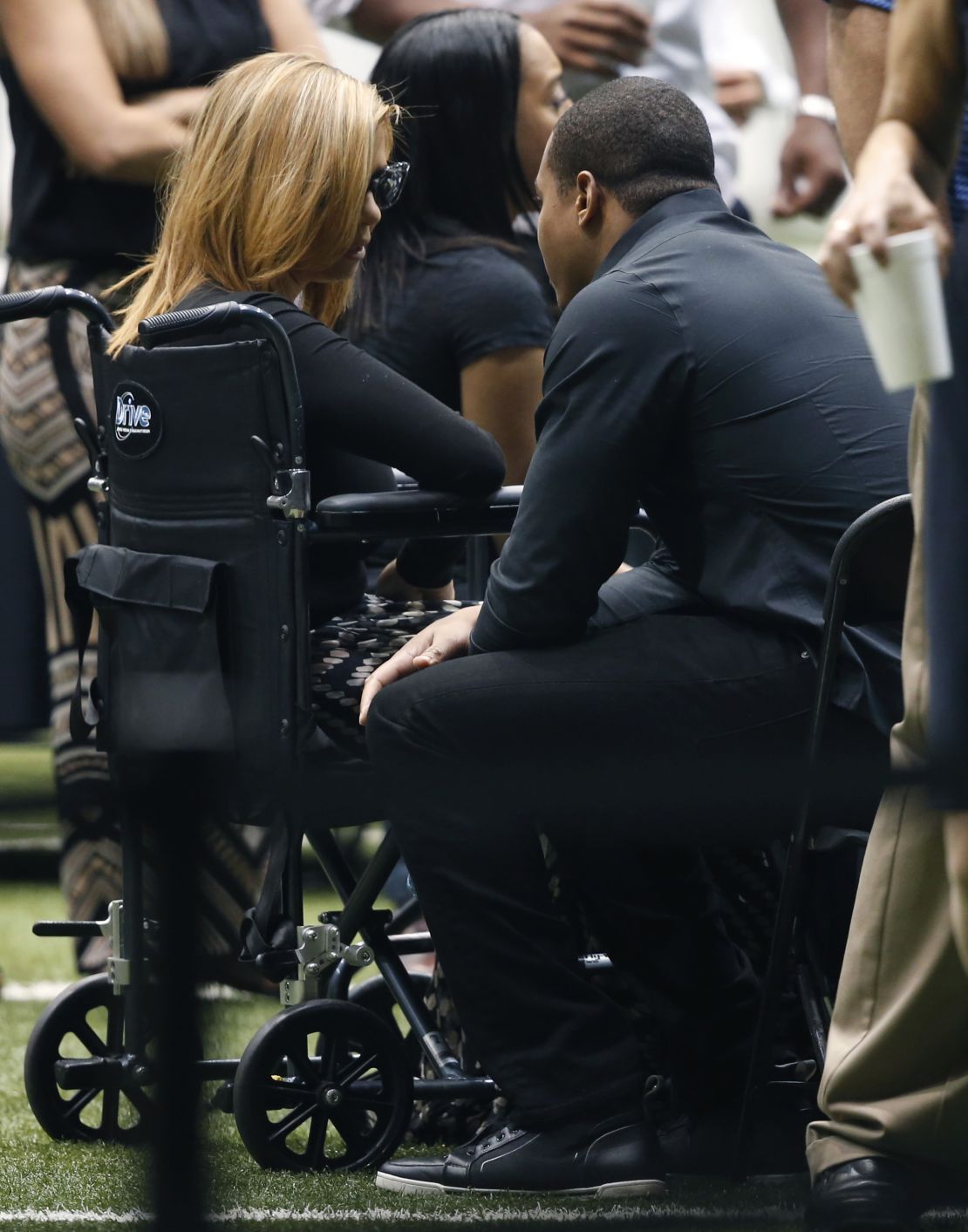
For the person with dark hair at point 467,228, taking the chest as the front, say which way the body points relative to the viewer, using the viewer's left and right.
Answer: facing away from the viewer and to the right of the viewer

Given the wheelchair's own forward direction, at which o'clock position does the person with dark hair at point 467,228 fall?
The person with dark hair is roughly at 11 o'clock from the wheelchair.

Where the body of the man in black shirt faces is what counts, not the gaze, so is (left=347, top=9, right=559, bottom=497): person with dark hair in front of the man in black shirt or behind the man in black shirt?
in front

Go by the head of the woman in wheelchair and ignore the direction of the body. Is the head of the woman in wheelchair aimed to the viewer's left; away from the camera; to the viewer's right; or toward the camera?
to the viewer's right

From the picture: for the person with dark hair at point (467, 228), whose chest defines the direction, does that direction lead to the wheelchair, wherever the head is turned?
no

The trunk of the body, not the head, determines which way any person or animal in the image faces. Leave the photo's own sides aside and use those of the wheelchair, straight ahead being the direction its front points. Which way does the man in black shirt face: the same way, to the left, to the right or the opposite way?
to the left

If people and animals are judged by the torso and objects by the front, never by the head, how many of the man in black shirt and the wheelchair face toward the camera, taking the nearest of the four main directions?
0

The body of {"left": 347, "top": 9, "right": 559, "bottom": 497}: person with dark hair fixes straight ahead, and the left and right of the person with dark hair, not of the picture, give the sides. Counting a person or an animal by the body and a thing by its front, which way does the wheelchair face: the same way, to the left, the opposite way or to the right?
the same way

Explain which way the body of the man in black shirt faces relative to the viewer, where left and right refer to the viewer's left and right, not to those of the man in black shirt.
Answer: facing away from the viewer and to the left of the viewer

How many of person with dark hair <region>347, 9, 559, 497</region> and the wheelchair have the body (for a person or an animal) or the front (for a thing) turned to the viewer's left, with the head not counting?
0

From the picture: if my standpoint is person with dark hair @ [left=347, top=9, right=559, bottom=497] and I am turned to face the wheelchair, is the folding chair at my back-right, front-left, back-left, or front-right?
front-left

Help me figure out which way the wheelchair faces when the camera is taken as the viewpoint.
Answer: facing away from the viewer and to the right of the viewer

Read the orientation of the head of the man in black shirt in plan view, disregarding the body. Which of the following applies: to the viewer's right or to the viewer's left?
to the viewer's left
